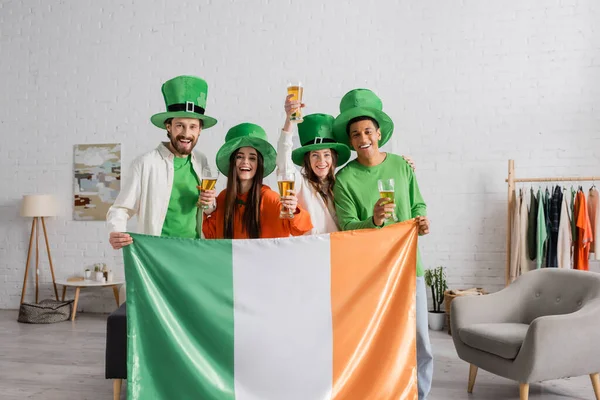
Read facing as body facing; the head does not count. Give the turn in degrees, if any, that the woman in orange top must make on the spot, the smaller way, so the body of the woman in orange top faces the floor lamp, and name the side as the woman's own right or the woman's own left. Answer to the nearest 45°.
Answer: approximately 135° to the woman's own right

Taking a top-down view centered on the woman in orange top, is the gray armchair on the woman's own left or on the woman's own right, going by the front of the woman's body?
on the woman's own left

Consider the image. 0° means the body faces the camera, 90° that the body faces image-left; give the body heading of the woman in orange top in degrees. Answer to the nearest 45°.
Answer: approximately 0°

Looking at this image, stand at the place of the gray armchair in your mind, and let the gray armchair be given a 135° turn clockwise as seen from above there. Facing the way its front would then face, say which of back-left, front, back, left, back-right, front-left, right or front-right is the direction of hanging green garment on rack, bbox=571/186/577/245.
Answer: front

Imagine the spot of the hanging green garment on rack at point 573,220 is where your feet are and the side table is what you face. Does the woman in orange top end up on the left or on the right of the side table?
left

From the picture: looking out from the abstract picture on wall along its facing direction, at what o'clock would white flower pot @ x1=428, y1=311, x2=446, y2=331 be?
The white flower pot is roughly at 10 o'clock from the abstract picture on wall.
